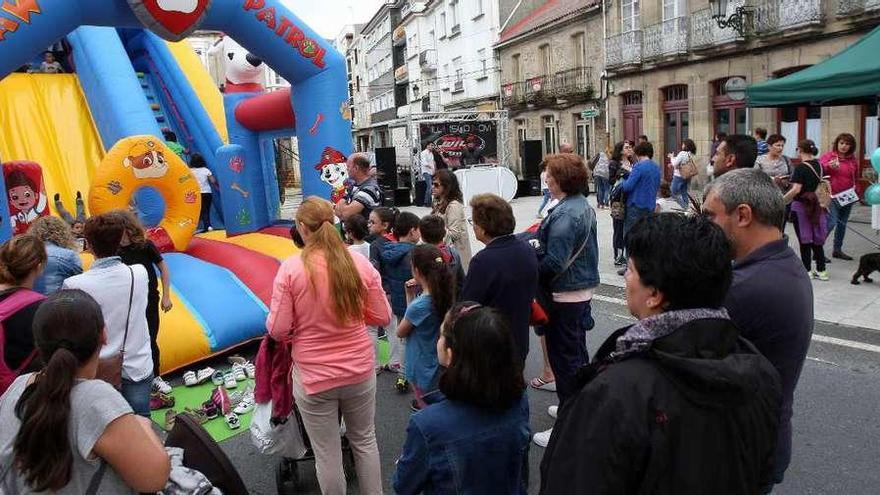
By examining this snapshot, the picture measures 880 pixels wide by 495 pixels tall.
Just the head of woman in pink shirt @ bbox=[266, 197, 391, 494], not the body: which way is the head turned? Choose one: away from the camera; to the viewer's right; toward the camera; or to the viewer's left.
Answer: away from the camera

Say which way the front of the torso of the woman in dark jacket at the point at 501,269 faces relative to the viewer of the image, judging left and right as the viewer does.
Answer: facing away from the viewer and to the left of the viewer

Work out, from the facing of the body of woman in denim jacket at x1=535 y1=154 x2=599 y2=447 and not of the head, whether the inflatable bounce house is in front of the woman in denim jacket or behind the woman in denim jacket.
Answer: in front

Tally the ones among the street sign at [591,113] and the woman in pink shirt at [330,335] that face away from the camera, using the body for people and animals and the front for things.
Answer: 1

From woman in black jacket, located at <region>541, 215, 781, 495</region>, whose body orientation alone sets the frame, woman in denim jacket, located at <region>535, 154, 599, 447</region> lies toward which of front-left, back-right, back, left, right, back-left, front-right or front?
front-right

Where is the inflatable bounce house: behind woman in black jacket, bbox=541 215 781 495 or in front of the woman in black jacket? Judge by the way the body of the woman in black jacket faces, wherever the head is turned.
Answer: in front

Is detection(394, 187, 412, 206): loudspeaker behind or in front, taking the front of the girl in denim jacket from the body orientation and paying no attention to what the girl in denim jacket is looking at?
in front

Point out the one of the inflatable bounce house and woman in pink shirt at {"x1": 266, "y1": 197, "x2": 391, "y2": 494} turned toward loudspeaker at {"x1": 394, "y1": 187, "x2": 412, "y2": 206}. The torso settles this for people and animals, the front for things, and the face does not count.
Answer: the woman in pink shirt

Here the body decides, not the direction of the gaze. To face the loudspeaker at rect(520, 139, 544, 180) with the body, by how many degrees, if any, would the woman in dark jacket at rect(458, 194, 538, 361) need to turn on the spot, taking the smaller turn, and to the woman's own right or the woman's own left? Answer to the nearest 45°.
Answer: approximately 45° to the woman's own right

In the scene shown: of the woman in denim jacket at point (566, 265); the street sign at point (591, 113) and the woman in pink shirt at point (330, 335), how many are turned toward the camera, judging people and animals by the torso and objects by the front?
1

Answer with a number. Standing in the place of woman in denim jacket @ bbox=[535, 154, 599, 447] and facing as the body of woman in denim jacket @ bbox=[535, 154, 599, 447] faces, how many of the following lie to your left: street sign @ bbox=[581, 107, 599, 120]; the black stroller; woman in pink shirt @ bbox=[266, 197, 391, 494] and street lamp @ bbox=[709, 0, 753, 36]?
2

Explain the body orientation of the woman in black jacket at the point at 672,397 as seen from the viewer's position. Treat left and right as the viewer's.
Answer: facing away from the viewer and to the left of the viewer

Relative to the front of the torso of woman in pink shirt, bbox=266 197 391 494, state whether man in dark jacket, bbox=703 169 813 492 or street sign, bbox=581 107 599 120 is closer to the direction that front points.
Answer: the street sign

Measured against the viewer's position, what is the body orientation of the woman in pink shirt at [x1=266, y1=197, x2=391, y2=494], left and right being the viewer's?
facing away from the viewer

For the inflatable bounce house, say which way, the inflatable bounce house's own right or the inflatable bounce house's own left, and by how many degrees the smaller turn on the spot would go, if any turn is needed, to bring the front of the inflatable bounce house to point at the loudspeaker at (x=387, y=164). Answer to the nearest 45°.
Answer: approximately 90° to the inflatable bounce house's own left

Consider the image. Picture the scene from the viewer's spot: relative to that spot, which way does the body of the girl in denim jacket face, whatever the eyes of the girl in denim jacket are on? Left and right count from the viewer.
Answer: facing away from the viewer and to the left of the viewer
